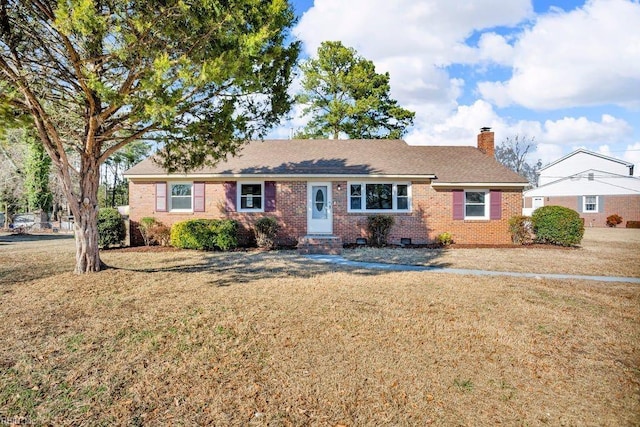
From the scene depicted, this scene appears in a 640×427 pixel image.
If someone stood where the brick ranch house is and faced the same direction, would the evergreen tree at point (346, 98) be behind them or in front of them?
behind

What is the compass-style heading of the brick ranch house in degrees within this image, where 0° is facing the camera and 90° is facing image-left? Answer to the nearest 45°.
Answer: approximately 0°

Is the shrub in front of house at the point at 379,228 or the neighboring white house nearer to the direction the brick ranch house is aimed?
the shrub in front of house

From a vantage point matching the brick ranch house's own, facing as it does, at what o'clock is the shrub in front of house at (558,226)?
The shrub in front of house is roughly at 9 o'clock from the brick ranch house.

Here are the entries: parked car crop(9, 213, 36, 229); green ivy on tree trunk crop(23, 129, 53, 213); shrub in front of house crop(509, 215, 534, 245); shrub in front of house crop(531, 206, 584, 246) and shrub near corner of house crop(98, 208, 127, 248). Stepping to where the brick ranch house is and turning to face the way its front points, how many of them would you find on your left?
2

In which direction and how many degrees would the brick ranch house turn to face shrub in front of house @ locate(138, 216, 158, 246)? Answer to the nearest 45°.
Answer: approximately 90° to its right

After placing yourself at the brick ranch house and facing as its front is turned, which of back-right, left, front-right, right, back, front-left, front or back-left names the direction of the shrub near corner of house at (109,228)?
right

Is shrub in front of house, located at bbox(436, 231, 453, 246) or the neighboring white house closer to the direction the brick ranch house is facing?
the shrub in front of house

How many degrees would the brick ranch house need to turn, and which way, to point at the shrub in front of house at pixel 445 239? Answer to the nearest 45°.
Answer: approximately 90° to its left

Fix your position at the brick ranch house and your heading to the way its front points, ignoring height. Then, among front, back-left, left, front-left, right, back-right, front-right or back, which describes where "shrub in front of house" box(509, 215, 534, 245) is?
left
